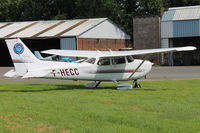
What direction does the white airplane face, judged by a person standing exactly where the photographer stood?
facing away from the viewer and to the right of the viewer

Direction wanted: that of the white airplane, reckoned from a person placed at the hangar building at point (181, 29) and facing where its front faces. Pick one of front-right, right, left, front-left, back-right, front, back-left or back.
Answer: front

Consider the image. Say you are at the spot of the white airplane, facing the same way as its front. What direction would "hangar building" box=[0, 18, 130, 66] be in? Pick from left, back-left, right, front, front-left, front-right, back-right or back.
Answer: front-left

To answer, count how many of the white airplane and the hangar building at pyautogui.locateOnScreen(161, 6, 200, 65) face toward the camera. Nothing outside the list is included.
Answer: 1

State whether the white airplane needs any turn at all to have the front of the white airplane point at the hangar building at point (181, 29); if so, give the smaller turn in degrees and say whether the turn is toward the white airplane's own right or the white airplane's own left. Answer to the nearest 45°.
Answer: approximately 45° to the white airplane's own left

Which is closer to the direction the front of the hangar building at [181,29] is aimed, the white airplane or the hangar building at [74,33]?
the white airplane

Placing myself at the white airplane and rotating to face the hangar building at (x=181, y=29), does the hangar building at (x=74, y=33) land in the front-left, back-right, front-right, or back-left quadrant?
front-left

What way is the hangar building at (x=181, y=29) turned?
toward the camera

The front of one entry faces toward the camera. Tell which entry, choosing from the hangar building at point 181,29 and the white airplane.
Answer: the hangar building

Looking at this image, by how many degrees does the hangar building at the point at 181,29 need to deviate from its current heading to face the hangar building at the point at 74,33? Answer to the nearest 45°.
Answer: approximately 90° to its right
